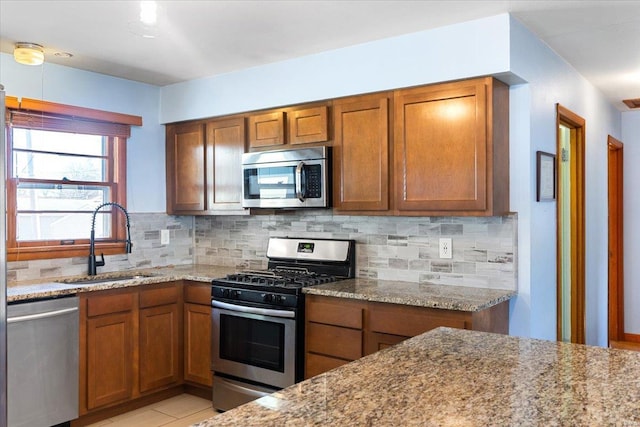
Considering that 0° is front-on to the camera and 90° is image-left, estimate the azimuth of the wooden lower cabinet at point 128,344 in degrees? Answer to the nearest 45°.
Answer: approximately 315°

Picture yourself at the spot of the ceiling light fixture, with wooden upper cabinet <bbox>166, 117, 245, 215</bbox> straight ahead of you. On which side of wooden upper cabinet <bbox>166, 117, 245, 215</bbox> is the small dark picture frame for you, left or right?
right

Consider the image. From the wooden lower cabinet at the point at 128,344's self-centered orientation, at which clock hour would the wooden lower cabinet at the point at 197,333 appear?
the wooden lower cabinet at the point at 197,333 is roughly at 10 o'clock from the wooden lower cabinet at the point at 128,344.

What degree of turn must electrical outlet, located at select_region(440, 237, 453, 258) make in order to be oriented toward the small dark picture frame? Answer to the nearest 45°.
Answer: approximately 135° to its left

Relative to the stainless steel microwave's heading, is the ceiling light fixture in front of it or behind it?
in front

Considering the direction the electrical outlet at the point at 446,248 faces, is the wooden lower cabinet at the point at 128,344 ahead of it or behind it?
ahead

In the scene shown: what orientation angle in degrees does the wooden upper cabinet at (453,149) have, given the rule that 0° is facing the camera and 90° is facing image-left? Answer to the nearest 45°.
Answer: approximately 45°

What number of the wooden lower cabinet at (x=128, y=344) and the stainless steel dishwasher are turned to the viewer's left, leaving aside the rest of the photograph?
0

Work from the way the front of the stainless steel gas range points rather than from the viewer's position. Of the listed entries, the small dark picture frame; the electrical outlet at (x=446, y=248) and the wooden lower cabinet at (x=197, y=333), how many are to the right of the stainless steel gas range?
1

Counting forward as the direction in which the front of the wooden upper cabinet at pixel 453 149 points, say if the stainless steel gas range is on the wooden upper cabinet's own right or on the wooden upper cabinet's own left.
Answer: on the wooden upper cabinet's own right

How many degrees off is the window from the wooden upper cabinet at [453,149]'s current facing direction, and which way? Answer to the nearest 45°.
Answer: approximately 45° to its right
